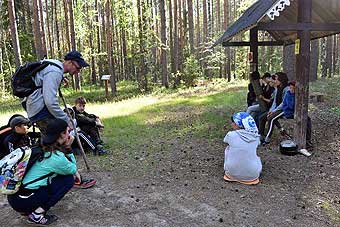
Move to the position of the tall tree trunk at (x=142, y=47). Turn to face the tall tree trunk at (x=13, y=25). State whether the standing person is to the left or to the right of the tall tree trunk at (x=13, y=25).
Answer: left

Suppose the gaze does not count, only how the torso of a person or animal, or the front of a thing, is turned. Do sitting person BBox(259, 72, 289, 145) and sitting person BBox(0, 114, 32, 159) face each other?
yes

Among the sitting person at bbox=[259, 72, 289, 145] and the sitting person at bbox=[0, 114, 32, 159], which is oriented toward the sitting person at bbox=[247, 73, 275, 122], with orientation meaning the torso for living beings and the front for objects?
the sitting person at bbox=[0, 114, 32, 159]

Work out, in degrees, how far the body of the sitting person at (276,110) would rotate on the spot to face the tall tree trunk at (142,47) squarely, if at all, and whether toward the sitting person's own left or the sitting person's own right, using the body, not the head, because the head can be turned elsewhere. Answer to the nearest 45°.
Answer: approximately 90° to the sitting person's own right

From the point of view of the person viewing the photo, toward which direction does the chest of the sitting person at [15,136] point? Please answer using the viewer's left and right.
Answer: facing to the right of the viewer

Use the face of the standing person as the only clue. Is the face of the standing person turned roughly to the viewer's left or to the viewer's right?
to the viewer's right

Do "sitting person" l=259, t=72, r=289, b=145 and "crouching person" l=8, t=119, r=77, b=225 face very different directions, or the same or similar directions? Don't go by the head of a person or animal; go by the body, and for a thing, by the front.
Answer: very different directions

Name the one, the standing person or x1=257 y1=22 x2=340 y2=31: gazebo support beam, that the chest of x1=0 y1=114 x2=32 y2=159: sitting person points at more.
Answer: the gazebo support beam

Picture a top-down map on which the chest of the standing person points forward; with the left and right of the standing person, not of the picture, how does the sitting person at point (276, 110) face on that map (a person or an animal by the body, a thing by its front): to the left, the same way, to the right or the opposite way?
the opposite way

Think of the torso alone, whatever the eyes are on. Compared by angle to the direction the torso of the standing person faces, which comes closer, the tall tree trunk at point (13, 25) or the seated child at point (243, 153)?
the seated child

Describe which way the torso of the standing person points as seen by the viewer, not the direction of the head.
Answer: to the viewer's right

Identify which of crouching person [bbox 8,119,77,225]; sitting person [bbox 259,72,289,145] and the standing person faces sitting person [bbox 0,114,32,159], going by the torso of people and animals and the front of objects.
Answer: sitting person [bbox 259,72,289,145]

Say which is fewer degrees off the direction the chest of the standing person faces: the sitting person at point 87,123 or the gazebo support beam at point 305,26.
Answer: the gazebo support beam
